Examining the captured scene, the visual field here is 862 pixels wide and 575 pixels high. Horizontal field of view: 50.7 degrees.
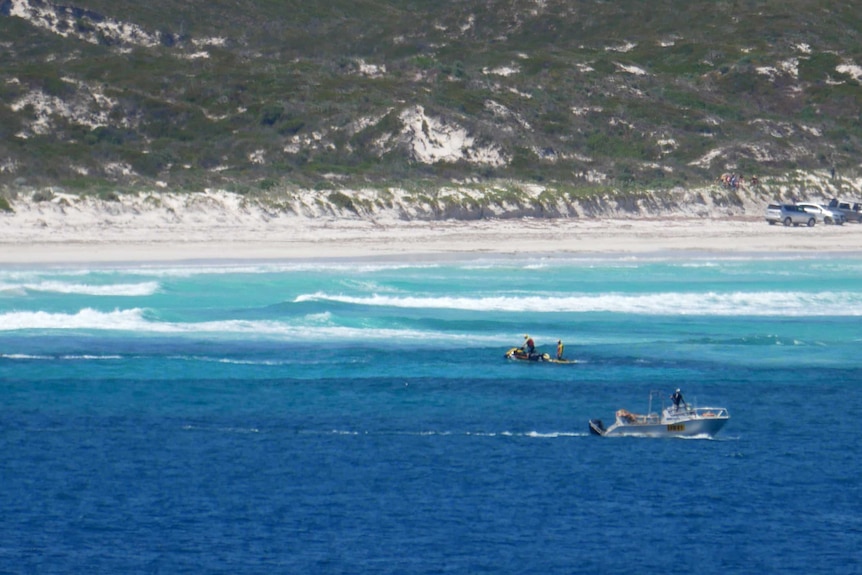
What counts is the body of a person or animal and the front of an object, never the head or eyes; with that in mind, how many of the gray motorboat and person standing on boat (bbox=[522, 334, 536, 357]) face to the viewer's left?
1

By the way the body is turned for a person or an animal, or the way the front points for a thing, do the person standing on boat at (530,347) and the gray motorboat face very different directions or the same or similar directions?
very different directions

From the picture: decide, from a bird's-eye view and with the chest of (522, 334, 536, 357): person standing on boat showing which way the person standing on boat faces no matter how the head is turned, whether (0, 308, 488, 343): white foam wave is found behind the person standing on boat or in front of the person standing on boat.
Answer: in front

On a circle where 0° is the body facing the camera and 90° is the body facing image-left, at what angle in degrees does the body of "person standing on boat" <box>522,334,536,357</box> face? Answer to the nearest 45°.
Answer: approximately 90°

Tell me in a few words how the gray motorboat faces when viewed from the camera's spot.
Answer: facing to the right of the viewer

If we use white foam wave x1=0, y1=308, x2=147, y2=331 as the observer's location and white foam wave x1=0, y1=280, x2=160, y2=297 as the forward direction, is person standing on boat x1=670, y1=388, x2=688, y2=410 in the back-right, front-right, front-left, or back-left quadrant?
back-right

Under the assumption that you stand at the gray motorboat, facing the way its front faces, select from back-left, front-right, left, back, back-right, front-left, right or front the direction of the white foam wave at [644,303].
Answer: left

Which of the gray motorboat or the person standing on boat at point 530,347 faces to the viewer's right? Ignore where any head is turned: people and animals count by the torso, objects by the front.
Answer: the gray motorboat

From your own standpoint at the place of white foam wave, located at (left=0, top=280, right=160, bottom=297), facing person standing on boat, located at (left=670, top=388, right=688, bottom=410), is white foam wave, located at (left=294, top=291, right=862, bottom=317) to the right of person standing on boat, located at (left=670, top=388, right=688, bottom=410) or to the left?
left
